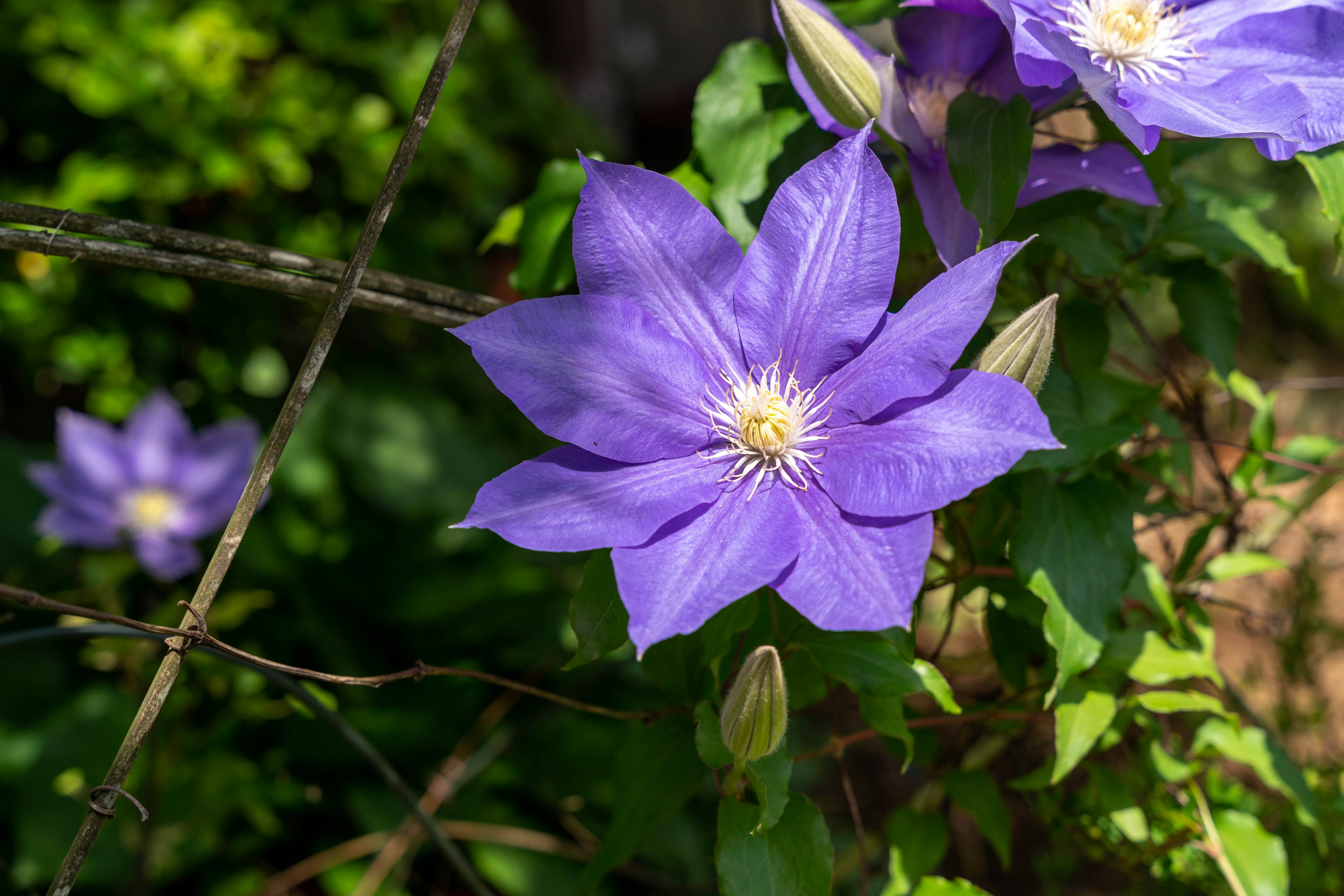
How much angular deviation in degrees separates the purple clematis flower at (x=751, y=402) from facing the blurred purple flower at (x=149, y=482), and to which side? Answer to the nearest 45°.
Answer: approximately 135° to its right

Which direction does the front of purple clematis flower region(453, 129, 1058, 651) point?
toward the camera
